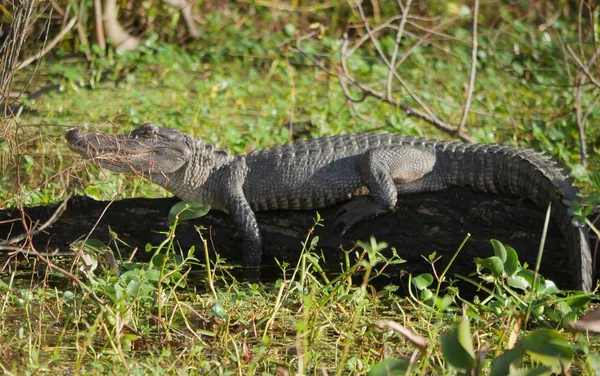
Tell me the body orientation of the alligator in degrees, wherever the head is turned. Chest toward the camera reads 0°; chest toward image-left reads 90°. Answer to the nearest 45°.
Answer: approximately 90°

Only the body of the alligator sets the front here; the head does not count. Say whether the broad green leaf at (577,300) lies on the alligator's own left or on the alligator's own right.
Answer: on the alligator's own left

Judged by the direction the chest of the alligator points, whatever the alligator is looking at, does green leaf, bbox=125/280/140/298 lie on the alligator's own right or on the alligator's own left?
on the alligator's own left

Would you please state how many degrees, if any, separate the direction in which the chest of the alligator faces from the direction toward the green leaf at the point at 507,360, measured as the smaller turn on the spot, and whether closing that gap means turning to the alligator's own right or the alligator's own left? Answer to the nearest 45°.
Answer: approximately 90° to the alligator's own left

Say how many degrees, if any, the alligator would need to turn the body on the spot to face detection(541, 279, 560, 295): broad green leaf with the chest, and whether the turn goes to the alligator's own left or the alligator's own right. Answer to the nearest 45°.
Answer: approximately 135° to the alligator's own left

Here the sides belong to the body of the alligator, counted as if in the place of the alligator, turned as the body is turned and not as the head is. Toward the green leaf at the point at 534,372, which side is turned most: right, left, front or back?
left

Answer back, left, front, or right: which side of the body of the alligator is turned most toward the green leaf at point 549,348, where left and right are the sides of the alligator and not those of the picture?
left

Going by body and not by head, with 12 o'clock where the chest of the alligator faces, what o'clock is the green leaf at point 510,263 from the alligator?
The green leaf is roughly at 8 o'clock from the alligator.

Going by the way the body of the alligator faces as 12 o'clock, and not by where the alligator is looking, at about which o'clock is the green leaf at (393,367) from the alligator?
The green leaf is roughly at 9 o'clock from the alligator.

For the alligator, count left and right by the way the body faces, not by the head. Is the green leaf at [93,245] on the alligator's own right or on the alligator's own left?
on the alligator's own left

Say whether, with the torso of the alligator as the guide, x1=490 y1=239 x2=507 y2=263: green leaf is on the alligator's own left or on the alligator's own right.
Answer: on the alligator's own left
